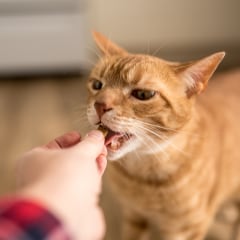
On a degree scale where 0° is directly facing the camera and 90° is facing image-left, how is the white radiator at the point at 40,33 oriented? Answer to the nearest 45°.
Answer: approximately 0°
